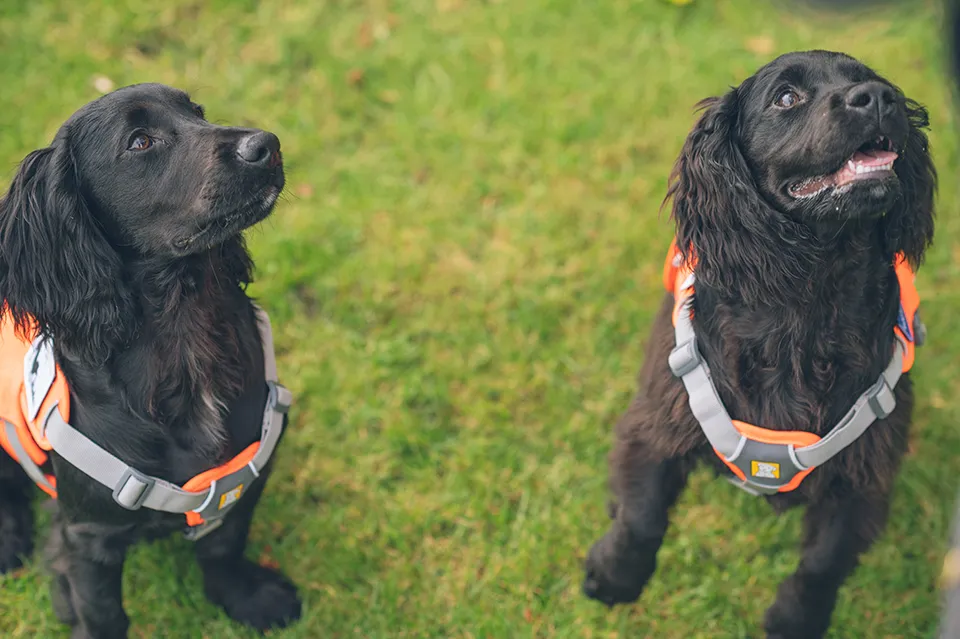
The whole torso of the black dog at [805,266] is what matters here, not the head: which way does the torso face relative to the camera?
toward the camera

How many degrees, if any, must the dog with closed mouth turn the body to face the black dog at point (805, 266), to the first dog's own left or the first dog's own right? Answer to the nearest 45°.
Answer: approximately 45° to the first dog's own left

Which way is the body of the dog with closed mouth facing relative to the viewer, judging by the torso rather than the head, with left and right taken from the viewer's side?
facing the viewer and to the right of the viewer

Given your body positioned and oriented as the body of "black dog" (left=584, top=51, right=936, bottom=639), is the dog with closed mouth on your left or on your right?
on your right

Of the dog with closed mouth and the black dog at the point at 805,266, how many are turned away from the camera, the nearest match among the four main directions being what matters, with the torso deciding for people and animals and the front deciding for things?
0
